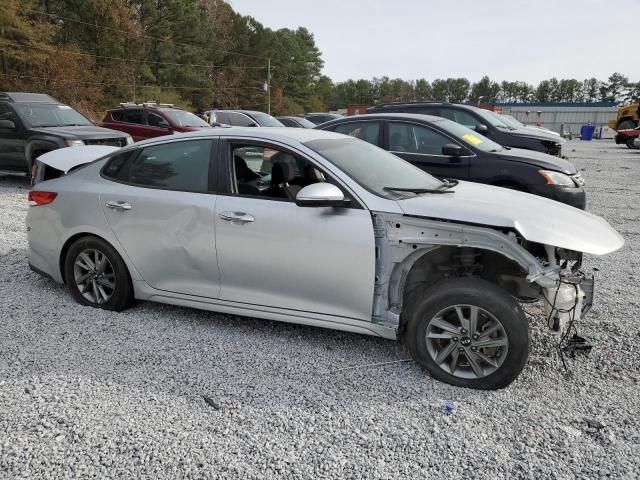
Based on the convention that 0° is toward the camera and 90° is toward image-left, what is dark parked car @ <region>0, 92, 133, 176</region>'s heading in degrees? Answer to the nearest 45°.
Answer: approximately 315°

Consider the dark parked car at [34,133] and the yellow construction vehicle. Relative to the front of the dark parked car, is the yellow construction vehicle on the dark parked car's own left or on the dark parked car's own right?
on the dark parked car's own left

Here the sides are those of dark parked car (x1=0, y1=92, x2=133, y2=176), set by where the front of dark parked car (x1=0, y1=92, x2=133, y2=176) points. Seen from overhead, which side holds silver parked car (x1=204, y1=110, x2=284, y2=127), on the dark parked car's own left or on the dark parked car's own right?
on the dark parked car's own left
